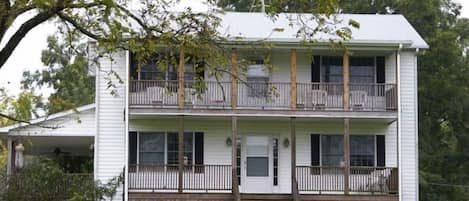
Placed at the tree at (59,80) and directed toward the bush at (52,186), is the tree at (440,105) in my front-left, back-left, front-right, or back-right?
front-left

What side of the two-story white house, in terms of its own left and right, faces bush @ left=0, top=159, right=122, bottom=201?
right

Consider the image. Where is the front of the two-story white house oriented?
toward the camera

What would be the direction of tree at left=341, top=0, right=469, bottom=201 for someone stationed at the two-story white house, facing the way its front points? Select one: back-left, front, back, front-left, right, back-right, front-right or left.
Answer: back-left

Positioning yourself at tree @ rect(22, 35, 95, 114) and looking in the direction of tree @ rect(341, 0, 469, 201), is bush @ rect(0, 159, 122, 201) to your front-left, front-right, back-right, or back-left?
front-right

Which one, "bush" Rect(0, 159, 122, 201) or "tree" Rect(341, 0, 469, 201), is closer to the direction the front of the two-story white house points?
the bush
